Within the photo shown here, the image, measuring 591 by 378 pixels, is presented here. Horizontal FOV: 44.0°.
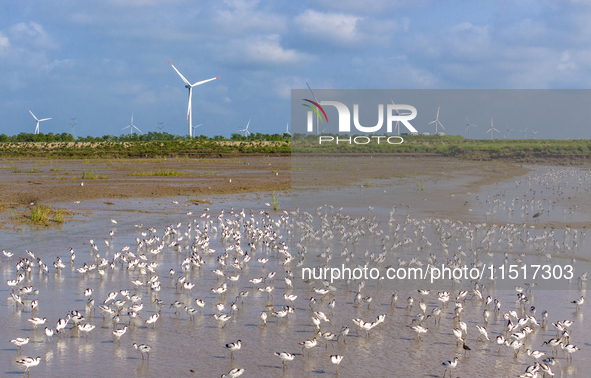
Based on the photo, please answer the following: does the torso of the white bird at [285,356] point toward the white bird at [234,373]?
no

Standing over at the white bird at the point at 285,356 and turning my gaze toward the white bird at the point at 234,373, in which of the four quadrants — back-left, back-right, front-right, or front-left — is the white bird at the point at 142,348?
front-right

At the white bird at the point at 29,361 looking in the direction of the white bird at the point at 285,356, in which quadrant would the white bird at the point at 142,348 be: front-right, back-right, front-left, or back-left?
front-left

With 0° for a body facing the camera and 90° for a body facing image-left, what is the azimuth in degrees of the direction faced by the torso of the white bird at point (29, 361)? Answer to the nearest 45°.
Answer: approximately 270°

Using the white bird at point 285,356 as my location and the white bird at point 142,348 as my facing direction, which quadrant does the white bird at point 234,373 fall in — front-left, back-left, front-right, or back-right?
front-left

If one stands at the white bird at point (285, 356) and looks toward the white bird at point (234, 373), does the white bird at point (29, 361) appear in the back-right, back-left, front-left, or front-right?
front-right

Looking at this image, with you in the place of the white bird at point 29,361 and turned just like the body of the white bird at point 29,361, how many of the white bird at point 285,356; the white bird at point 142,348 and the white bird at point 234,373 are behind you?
0

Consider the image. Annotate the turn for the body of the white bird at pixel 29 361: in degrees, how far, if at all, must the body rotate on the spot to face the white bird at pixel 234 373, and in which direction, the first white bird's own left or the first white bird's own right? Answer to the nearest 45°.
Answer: approximately 45° to the first white bird's own right

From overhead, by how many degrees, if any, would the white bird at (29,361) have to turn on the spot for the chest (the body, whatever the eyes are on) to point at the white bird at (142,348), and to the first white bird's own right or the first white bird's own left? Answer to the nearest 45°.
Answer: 0° — it already faces it

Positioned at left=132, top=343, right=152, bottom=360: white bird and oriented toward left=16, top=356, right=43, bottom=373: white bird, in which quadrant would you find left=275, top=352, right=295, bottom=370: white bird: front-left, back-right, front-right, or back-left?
back-left
